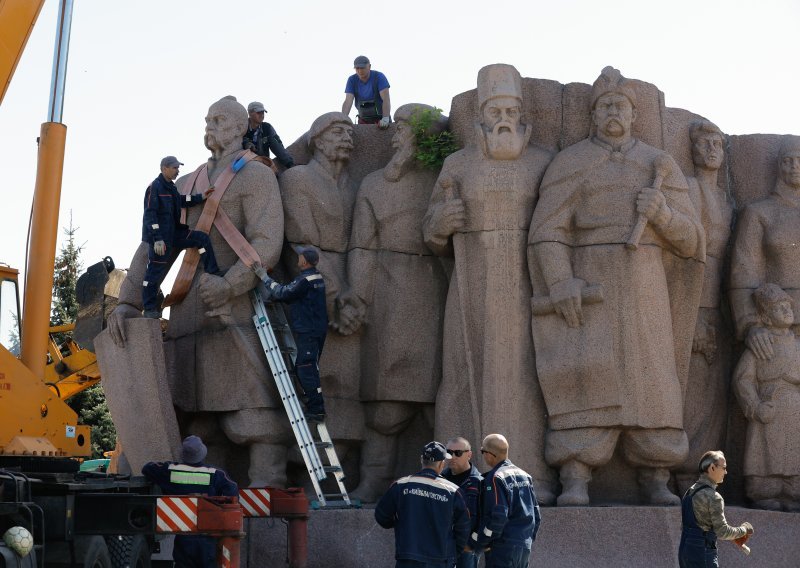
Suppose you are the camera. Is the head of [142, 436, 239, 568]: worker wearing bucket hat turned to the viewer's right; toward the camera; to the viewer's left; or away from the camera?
away from the camera

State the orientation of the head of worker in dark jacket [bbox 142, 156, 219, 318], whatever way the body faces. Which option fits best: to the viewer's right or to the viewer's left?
to the viewer's right

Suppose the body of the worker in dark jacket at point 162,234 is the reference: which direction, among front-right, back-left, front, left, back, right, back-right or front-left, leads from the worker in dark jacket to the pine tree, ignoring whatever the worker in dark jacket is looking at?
left

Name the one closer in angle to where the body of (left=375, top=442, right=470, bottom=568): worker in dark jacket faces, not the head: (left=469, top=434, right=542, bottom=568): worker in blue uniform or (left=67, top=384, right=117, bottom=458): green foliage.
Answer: the green foliage

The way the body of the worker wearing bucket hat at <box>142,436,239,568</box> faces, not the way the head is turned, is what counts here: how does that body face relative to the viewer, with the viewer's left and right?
facing away from the viewer

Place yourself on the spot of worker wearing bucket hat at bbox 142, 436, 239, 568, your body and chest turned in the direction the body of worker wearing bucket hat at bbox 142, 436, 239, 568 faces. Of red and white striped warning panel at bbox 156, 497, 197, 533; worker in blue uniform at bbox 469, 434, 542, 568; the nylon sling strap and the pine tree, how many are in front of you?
2

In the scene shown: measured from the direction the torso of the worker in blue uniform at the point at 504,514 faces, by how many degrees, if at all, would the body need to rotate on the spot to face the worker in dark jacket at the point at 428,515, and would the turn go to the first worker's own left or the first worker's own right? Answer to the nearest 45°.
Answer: approximately 90° to the first worker's own left

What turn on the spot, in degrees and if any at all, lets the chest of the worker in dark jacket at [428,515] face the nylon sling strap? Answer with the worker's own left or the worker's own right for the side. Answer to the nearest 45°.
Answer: approximately 45° to the worker's own left

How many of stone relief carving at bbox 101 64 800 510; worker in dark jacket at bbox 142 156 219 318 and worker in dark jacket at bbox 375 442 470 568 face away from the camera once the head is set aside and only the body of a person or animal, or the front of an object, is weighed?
1

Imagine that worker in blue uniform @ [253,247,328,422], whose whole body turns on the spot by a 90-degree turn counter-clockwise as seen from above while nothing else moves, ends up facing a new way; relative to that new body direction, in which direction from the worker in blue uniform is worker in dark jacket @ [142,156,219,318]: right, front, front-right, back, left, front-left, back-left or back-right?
front-right

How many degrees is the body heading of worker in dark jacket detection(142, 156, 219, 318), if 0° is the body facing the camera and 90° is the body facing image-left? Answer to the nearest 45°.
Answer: approximately 270°

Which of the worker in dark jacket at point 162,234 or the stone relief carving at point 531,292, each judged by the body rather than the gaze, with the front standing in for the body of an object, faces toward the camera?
the stone relief carving

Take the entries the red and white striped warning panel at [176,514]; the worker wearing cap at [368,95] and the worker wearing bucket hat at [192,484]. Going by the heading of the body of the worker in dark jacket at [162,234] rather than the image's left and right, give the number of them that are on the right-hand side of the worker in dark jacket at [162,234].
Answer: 2

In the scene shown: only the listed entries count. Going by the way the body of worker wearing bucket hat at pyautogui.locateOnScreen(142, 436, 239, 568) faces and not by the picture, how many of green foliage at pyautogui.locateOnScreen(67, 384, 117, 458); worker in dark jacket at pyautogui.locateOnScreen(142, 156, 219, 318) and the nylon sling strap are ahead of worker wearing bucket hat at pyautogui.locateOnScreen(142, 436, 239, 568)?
3

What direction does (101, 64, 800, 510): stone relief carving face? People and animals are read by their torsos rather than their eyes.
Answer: toward the camera

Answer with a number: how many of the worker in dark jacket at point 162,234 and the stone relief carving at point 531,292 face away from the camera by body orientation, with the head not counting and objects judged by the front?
0

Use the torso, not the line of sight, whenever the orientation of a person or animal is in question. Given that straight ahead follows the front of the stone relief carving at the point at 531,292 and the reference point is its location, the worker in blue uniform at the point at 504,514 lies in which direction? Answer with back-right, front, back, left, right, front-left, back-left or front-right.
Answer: front

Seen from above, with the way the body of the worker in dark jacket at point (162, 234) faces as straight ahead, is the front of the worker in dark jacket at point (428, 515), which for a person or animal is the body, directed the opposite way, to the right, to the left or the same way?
to the left

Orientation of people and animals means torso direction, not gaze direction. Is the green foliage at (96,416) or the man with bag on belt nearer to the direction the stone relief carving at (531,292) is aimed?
the man with bag on belt

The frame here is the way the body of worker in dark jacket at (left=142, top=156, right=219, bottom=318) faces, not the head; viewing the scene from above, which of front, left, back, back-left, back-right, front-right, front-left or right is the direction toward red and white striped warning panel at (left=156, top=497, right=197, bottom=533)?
right

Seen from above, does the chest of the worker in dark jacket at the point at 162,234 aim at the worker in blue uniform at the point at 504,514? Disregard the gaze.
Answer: no

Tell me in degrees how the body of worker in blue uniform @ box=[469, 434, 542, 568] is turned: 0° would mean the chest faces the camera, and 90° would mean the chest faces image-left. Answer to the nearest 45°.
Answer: approximately 135°
